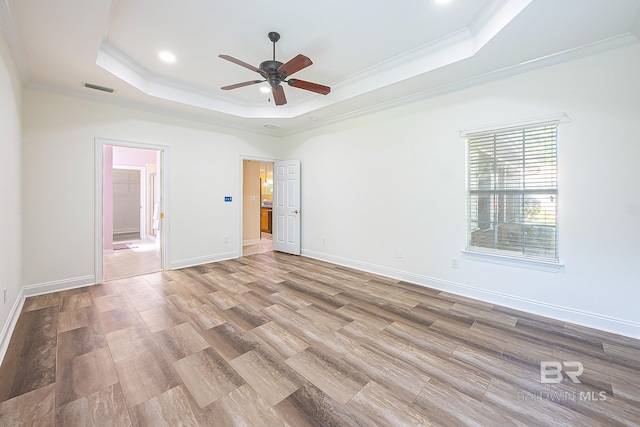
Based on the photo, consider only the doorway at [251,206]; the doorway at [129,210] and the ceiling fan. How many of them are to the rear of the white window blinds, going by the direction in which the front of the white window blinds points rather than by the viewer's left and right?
0

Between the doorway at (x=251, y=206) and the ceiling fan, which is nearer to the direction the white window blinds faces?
the ceiling fan

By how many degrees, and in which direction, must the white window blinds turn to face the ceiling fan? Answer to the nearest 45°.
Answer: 0° — it already faces it

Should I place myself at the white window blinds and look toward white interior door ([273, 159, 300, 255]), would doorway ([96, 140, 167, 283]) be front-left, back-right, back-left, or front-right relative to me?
front-left

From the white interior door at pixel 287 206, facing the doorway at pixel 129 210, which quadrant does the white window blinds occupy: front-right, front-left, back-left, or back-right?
back-left

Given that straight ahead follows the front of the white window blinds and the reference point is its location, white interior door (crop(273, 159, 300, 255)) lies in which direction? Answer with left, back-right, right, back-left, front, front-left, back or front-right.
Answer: front-right

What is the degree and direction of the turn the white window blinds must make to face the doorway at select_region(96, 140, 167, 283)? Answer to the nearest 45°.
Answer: approximately 45° to its right

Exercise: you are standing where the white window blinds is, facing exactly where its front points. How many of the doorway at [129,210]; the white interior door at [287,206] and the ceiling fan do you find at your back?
0

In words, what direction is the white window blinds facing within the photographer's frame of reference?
facing the viewer and to the left of the viewer

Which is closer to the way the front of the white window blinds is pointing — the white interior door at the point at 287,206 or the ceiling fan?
the ceiling fan
